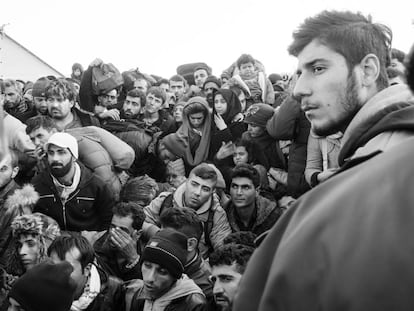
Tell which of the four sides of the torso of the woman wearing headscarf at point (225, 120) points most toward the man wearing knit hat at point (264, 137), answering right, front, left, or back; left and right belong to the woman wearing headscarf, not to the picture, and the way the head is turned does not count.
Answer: left

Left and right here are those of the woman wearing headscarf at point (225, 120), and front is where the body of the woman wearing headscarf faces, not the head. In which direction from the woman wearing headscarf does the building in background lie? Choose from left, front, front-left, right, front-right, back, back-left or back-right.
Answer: right

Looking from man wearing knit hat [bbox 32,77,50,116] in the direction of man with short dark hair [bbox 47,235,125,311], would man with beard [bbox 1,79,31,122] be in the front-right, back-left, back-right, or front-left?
back-right

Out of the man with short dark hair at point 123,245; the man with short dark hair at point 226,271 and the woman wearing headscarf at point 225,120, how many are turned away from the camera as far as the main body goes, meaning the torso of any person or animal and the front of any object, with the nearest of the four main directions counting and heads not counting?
0

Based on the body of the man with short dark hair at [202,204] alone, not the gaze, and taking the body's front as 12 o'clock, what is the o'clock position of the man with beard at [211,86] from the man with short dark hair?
The man with beard is roughly at 6 o'clock from the man with short dark hair.

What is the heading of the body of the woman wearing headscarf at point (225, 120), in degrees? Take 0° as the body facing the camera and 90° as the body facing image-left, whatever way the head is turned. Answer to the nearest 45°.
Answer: approximately 45°

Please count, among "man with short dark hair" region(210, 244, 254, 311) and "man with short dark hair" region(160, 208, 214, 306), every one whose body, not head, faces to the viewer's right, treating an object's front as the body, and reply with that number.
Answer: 0

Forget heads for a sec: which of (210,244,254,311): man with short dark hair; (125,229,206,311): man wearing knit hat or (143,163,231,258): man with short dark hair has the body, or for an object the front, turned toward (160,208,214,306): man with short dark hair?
(143,163,231,258): man with short dark hair

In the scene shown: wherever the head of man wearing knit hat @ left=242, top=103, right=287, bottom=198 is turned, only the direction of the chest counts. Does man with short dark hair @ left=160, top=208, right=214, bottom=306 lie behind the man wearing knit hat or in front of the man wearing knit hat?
in front

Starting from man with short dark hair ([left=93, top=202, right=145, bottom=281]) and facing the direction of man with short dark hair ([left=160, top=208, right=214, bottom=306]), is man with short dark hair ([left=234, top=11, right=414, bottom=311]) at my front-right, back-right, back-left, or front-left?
front-right

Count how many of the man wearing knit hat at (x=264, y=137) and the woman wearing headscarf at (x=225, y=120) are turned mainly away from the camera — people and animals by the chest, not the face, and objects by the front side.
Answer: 0

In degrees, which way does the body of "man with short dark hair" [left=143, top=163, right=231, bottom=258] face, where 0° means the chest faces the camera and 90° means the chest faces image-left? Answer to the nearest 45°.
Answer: approximately 0°

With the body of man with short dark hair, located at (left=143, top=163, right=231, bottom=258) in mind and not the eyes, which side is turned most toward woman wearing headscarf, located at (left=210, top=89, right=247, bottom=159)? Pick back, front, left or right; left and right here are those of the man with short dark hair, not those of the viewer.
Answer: back

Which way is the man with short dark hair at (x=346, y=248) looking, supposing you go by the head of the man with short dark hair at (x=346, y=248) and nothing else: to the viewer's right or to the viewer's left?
to the viewer's left

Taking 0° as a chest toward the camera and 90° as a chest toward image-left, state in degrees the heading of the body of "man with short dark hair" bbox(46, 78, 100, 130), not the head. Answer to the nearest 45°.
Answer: approximately 45°

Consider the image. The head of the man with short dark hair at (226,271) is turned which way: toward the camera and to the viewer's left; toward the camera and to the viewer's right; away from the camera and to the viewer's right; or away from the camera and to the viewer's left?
toward the camera and to the viewer's left
